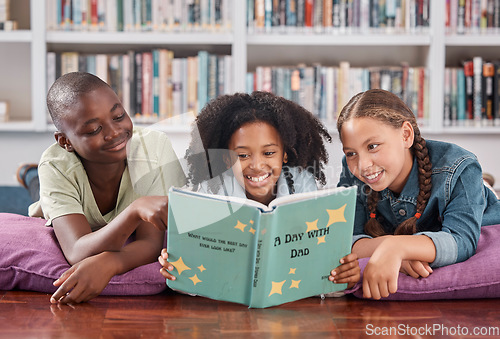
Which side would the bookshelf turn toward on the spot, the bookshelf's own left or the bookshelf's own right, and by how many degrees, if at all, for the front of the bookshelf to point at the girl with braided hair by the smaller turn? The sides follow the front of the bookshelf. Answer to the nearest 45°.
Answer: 0° — it already faces them

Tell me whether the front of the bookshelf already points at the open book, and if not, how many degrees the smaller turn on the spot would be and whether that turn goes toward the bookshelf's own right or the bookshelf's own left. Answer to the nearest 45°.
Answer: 0° — it already faces it

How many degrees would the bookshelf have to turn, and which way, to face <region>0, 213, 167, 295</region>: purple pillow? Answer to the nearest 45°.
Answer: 0° — it already faces it

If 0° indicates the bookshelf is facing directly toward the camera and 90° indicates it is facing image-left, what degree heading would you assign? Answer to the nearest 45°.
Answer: approximately 0°
